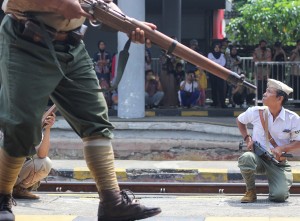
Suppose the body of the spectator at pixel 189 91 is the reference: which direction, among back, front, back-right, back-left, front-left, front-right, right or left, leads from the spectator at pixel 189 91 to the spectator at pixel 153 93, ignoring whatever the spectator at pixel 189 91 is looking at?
right

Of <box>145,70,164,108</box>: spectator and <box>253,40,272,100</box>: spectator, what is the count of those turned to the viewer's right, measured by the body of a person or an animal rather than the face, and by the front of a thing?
0

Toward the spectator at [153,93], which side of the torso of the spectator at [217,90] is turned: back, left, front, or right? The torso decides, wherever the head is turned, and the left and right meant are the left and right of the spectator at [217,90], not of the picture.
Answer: right

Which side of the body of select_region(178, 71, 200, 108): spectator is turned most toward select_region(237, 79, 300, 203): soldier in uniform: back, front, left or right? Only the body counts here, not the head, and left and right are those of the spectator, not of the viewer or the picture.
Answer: front

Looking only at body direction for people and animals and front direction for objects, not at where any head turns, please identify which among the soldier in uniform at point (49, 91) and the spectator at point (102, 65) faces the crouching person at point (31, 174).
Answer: the spectator

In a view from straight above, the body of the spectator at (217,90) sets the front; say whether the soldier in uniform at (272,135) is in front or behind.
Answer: in front

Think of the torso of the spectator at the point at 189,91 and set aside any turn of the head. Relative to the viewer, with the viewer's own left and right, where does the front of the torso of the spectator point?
facing the viewer

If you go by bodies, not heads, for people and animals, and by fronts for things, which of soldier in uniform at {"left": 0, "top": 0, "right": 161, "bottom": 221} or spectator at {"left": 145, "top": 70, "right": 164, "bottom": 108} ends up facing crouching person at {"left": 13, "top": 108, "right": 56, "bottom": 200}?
the spectator

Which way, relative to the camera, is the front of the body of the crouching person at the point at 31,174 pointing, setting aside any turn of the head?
to the viewer's right

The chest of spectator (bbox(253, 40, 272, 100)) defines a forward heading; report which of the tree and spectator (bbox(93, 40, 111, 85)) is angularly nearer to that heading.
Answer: the spectator

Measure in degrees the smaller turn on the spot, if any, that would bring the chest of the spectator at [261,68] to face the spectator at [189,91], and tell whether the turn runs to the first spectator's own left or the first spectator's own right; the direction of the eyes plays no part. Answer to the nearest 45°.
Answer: approximately 90° to the first spectator's own right

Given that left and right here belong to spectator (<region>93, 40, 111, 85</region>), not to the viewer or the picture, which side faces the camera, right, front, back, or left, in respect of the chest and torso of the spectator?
front

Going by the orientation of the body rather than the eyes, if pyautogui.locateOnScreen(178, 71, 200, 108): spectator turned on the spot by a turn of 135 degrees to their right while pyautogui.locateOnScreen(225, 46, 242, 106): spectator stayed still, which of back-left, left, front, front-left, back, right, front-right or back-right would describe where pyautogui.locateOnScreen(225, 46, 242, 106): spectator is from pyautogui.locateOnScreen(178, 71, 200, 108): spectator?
back-right

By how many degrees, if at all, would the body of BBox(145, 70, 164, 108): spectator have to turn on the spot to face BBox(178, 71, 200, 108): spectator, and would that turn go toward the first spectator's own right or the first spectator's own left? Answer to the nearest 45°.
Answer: approximately 90° to the first spectator's own left

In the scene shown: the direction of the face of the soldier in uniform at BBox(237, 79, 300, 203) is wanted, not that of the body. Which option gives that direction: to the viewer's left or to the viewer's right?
to the viewer's left
